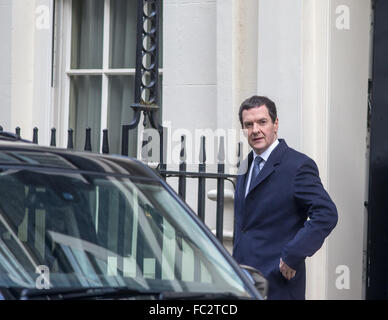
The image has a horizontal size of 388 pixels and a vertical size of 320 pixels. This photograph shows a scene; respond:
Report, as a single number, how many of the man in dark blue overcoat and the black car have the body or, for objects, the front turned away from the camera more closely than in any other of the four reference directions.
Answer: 0

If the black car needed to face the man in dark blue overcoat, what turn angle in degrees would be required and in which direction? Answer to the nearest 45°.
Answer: approximately 90° to its left

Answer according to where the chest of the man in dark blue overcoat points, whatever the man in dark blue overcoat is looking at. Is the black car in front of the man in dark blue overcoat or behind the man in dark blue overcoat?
in front

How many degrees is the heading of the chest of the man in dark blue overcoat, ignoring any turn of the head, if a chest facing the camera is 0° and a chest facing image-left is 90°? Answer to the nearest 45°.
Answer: approximately 45°

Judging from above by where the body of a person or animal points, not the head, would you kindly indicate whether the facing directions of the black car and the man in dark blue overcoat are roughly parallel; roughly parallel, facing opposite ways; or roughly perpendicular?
roughly perpendicular
